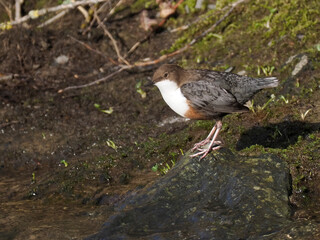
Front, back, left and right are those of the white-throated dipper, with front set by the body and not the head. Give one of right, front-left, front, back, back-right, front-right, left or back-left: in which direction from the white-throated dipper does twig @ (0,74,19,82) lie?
front-right

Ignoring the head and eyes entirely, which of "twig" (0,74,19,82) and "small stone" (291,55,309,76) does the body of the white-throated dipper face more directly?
the twig

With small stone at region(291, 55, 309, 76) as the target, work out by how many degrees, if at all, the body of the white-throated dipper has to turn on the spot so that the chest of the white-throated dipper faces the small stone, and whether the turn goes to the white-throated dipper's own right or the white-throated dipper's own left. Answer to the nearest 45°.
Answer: approximately 135° to the white-throated dipper's own right

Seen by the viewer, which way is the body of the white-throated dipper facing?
to the viewer's left
